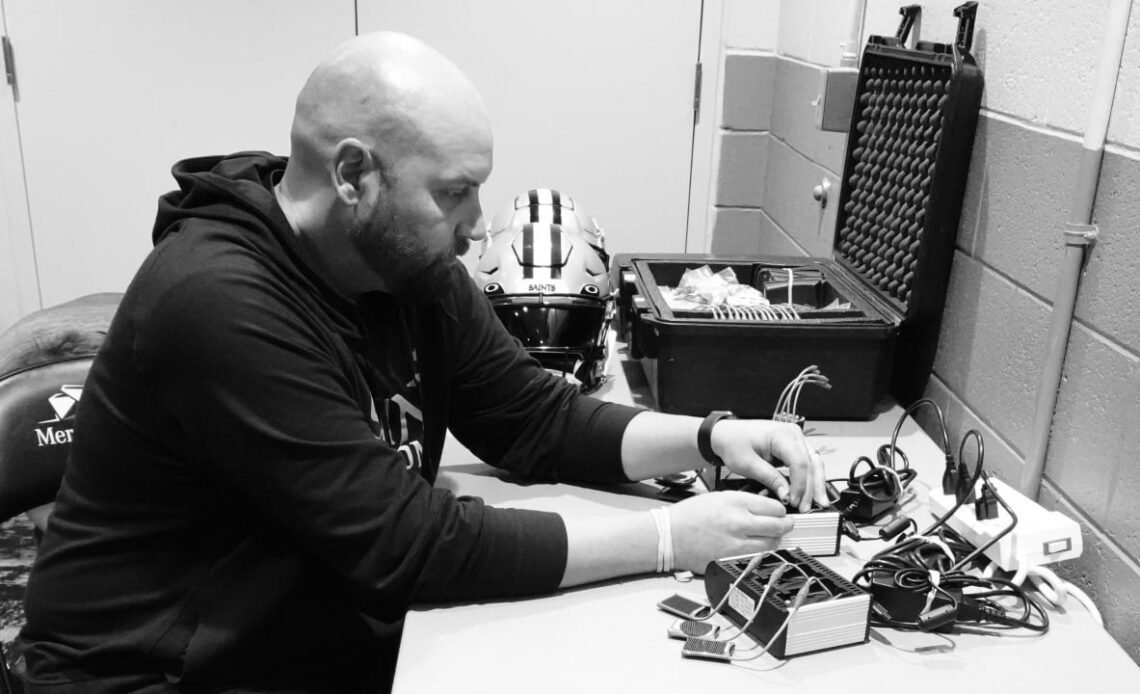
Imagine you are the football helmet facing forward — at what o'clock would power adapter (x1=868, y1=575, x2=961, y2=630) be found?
The power adapter is roughly at 11 o'clock from the football helmet.

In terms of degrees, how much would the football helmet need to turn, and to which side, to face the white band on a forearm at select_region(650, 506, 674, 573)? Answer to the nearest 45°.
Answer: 0° — it already faces it

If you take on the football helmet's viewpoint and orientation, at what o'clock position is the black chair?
The black chair is roughly at 2 o'clock from the football helmet.

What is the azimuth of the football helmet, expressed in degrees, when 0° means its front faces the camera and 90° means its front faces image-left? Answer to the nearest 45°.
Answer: approximately 0°

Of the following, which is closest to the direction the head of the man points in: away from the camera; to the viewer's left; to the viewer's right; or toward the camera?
to the viewer's right

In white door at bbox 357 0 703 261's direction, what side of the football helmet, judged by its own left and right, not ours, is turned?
back

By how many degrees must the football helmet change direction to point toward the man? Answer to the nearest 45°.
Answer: approximately 45° to its right
